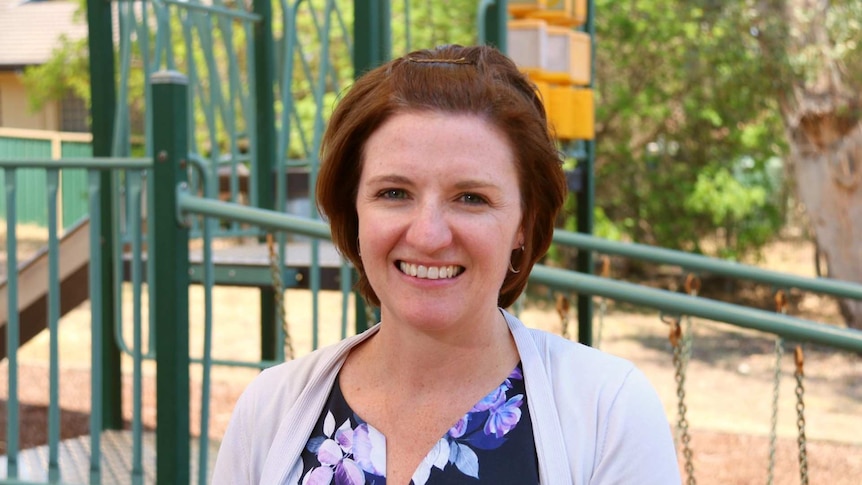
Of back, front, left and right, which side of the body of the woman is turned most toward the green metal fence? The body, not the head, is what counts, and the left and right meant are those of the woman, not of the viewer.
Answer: back

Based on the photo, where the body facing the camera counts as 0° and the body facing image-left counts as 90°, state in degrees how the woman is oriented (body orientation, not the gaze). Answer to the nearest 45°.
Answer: approximately 0°

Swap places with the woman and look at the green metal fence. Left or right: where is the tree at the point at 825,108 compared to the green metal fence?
right

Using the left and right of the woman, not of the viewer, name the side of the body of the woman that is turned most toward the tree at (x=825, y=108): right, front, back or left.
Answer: back

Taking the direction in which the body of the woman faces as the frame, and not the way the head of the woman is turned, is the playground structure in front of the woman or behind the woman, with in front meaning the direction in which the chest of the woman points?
behind
